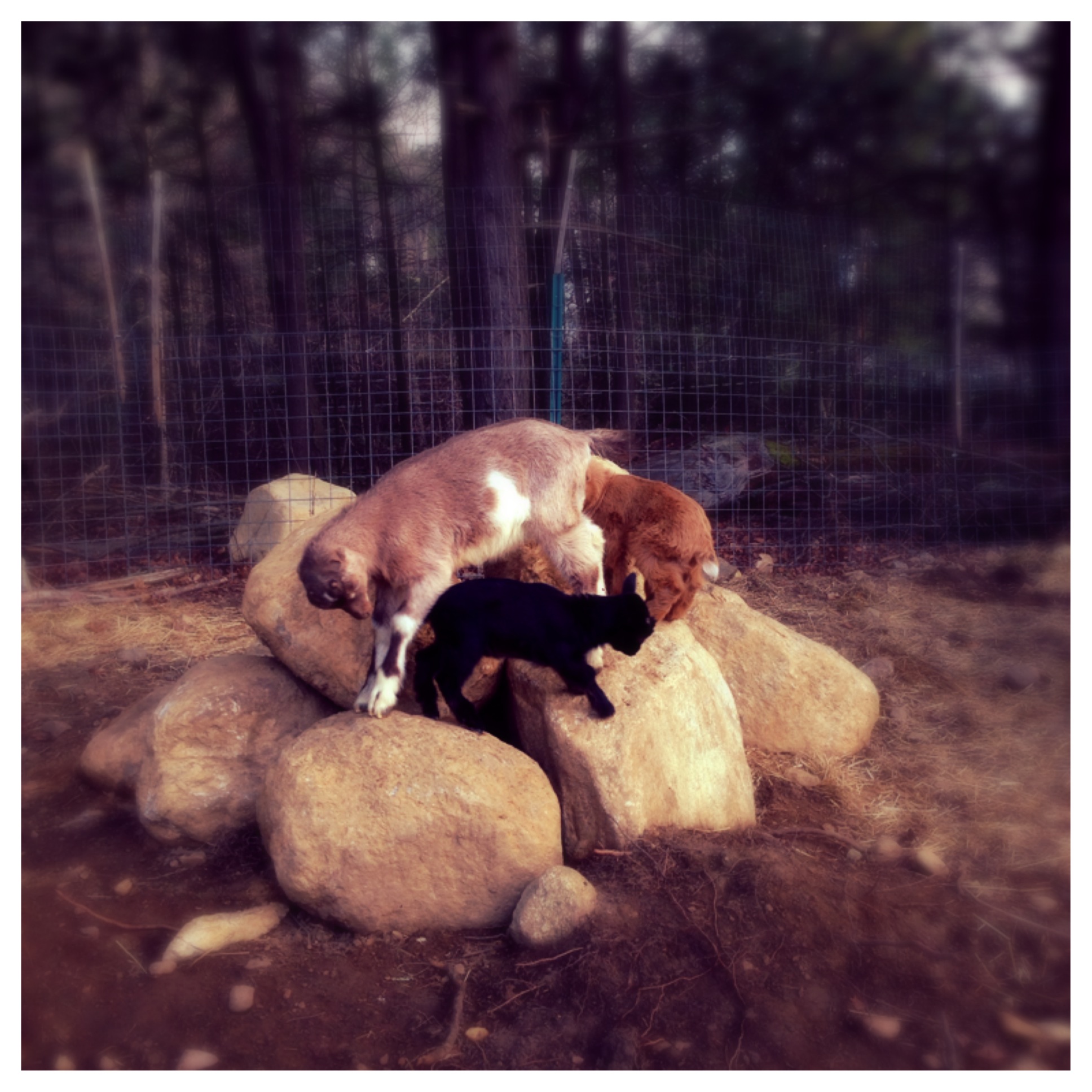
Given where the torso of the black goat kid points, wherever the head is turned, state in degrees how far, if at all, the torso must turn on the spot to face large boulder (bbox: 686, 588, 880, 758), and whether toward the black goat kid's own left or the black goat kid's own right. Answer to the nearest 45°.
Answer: approximately 45° to the black goat kid's own left

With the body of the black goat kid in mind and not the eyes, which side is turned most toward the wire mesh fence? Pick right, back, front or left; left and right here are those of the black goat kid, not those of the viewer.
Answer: left

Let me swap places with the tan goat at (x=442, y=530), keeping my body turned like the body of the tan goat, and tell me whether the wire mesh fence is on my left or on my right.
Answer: on my right

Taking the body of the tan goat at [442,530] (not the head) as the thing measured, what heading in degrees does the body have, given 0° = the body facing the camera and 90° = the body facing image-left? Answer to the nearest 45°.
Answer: approximately 90°

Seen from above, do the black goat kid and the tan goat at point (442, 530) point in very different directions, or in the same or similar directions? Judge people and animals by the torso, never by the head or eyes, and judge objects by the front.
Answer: very different directions

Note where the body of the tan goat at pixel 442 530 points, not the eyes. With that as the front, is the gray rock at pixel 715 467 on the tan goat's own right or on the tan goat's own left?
on the tan goat's own right

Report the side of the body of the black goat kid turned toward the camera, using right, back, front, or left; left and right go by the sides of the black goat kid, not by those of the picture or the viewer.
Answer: right
